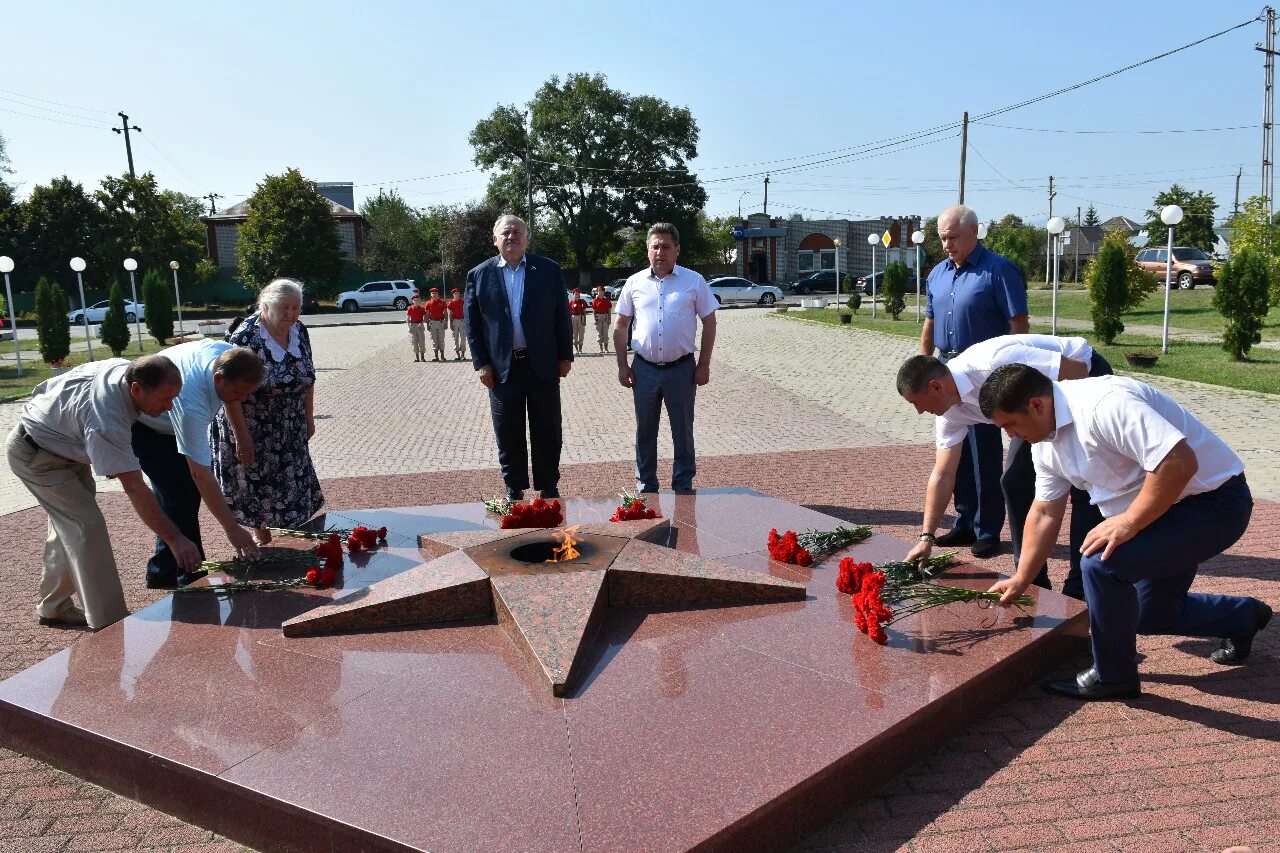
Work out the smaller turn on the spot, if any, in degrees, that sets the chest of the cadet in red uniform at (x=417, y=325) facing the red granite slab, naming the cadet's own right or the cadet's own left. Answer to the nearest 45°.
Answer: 0° — they already face it

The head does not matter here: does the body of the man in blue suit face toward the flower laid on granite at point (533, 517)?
yes

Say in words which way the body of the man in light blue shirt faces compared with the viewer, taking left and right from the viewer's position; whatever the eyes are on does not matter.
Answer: facing to the right of the viewer

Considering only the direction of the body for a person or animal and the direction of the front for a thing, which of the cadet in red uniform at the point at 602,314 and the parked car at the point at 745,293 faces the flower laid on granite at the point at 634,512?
the cadet in red uniform

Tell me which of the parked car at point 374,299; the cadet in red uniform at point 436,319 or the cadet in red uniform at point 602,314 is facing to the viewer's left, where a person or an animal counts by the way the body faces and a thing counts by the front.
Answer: the parked car

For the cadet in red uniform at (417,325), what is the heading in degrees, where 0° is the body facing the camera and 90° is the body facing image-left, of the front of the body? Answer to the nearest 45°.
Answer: approximately 0°

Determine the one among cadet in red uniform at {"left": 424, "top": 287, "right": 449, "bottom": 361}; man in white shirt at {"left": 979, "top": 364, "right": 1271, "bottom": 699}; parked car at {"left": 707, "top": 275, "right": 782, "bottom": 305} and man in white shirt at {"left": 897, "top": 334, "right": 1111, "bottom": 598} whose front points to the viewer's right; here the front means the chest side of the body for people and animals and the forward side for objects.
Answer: the parked car

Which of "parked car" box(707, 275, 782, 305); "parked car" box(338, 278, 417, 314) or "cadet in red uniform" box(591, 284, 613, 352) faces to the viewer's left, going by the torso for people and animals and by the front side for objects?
"parked car" box(338, 278, 417, 314)

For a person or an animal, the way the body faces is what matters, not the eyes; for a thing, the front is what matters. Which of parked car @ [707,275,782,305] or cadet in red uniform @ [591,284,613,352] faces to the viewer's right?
the parked car

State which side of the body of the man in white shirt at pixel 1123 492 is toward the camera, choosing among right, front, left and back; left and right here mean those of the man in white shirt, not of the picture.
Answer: left

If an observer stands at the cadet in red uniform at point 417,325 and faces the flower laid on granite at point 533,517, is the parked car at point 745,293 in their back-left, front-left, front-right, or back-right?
back-left
